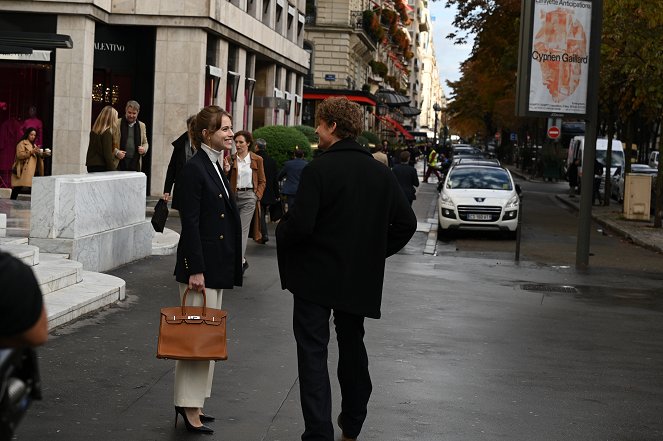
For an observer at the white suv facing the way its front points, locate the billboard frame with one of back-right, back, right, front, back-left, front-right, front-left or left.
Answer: front

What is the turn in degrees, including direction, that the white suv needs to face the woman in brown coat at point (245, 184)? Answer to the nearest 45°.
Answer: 0° — it already faces them

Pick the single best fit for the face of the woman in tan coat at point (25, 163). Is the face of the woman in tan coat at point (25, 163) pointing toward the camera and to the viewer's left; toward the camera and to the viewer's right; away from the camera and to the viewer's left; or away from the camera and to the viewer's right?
toward the camera and to the viewer's right

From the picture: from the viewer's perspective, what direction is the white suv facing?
toward the camera

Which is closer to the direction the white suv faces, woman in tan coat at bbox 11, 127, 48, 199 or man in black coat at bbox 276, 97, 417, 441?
the man in black coat

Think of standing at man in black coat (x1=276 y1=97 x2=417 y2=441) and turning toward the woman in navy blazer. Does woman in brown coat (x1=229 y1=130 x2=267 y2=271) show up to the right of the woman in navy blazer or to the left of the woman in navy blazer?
right

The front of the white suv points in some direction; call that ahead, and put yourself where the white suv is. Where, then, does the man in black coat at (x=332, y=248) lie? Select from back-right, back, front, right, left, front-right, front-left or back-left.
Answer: front

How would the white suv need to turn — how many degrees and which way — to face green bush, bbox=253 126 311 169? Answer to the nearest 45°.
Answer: approximately 135° to its right

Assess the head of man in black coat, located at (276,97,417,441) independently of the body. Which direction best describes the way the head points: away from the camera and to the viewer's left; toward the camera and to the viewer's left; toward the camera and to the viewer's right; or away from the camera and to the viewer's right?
away from the camera and to the viewer's left

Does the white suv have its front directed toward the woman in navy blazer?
yes

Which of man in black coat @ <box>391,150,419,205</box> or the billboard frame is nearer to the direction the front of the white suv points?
the billboard frame

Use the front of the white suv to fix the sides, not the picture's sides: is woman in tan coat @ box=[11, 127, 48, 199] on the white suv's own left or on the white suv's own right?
on the white suv's own right

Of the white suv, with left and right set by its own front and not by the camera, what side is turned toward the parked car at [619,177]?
back

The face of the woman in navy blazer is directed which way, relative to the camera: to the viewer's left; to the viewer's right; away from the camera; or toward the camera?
to the viewer's right

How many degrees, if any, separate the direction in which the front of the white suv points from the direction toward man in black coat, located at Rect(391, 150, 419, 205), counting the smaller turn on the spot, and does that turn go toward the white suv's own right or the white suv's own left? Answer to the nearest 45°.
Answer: approximately 90° to the white suv's own right

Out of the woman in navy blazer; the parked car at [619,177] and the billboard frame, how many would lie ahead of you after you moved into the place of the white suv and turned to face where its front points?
2
